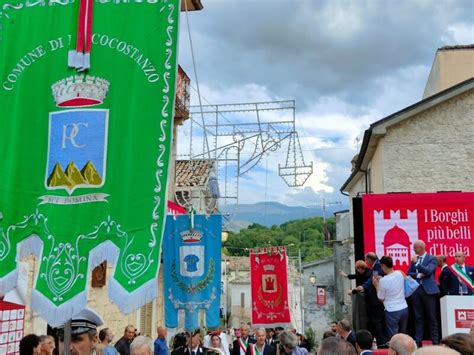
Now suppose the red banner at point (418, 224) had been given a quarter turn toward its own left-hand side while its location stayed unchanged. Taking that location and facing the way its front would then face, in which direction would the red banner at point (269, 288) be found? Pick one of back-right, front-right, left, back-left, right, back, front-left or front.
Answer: back-left

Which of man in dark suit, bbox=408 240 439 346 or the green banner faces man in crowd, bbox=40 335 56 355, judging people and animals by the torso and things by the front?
the man in dark suit

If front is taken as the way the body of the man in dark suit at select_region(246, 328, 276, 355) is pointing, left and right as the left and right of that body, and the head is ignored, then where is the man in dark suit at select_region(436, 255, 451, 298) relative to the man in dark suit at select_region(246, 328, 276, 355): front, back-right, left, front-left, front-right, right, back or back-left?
left

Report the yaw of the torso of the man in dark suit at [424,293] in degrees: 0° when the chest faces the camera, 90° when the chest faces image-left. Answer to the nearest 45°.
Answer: approximately 45°

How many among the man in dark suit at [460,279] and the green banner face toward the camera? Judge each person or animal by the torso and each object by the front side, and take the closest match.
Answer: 2

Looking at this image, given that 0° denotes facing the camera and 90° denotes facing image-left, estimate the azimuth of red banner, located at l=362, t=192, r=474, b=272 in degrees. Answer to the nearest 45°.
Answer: approximately 0°

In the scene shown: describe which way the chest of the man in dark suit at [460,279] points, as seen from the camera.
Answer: toward the camera

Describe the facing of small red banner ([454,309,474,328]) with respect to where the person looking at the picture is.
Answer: facing the viewer

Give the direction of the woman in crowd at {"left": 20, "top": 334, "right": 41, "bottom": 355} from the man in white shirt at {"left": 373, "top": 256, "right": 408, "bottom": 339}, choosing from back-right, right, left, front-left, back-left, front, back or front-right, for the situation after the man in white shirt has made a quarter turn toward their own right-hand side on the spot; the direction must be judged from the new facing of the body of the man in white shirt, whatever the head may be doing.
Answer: back

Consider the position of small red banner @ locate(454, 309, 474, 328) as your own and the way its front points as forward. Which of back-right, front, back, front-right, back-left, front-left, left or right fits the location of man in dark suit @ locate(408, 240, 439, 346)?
back-right
